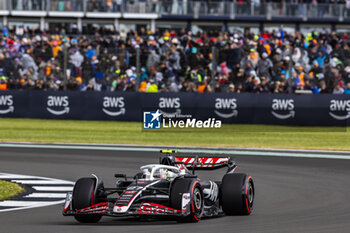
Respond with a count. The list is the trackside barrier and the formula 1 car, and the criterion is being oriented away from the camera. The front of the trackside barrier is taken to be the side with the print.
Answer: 0

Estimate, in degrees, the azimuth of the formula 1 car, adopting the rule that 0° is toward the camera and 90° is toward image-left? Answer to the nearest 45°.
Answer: approximately 45°

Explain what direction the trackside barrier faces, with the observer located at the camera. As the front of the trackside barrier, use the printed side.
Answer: facing the viewer

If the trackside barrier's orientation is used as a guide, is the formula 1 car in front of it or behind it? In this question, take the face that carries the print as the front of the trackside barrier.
in front

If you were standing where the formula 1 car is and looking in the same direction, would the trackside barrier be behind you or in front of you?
behind
